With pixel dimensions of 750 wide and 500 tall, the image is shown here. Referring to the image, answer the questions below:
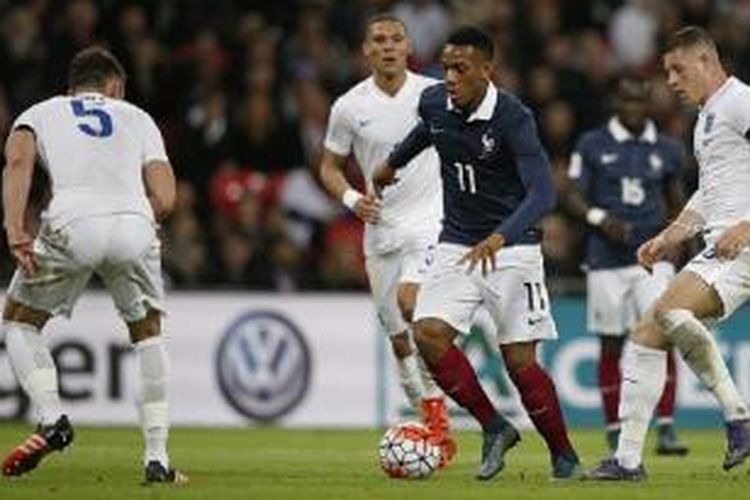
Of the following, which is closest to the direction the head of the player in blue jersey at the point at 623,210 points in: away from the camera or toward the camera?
toward the camera

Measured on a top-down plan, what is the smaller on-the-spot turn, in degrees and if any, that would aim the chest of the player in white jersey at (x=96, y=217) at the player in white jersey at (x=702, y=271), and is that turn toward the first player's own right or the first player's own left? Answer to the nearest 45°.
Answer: approximately 90° to the first player's own right

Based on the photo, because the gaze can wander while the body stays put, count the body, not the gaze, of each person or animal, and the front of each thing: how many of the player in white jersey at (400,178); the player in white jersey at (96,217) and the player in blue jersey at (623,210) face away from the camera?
1

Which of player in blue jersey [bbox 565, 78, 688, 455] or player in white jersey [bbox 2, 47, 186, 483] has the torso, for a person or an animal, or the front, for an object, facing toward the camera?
the player in blue jersey

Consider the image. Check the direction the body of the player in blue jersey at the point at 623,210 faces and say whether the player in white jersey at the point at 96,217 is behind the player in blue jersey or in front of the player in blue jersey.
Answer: in front

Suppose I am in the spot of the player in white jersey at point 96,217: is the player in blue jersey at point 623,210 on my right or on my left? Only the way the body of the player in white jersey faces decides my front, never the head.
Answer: on my right

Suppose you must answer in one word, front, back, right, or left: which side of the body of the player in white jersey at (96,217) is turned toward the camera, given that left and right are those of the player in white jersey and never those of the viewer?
back

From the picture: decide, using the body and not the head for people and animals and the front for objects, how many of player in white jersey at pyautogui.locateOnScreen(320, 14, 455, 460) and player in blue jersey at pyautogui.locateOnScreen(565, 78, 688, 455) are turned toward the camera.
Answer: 2

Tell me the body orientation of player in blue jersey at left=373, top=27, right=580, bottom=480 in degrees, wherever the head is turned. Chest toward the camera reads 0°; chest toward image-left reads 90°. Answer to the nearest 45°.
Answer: approximately 45°

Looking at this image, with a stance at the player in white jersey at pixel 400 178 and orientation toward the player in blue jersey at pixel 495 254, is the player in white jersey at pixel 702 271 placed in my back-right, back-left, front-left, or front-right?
front-left

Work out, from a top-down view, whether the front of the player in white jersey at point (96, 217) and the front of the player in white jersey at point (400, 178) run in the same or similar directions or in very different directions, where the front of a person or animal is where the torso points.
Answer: very different directions

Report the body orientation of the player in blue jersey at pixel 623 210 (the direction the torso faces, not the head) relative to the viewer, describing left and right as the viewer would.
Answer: facing the viewer

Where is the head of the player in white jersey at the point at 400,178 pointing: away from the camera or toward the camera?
toward the camera

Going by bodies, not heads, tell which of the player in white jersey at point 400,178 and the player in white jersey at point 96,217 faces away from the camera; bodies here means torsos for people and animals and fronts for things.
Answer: the player in white jersey at point 96,217

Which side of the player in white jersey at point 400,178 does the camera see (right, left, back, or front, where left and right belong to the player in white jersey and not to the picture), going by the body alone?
front

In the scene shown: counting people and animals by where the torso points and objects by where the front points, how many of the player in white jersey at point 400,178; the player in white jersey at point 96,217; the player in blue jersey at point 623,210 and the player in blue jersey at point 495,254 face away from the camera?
1
